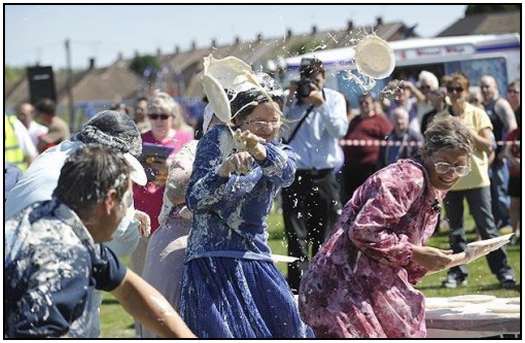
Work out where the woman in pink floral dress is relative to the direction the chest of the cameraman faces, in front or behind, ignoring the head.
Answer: in front

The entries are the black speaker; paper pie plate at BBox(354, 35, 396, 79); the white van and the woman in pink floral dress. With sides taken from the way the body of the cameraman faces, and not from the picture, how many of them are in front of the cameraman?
2

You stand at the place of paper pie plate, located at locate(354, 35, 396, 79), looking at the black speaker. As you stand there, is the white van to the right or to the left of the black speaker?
right

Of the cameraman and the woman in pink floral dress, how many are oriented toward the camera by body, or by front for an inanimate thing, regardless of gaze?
1

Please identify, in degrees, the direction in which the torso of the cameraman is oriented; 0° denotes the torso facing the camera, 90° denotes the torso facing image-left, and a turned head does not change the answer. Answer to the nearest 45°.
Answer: approximately 0°

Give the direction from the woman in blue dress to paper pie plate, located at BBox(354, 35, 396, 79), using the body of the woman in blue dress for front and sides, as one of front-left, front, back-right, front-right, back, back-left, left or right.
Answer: left

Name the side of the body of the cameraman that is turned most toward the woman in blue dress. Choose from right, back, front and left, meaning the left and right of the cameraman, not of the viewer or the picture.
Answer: front
